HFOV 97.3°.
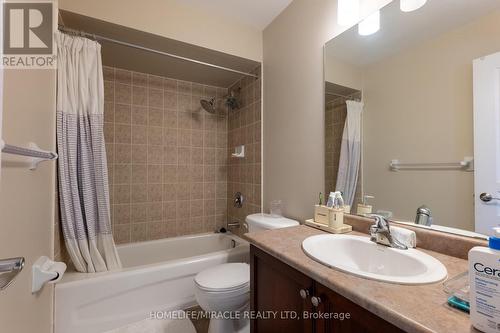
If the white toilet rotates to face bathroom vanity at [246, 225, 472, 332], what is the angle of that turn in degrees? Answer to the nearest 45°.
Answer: approximately 90° to its left

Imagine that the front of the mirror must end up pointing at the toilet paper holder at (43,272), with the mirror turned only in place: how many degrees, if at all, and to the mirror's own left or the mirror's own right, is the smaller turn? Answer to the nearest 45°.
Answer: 0° — it already faces it

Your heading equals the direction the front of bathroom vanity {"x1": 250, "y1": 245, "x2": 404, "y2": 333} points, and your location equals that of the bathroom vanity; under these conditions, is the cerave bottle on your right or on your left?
on your left
